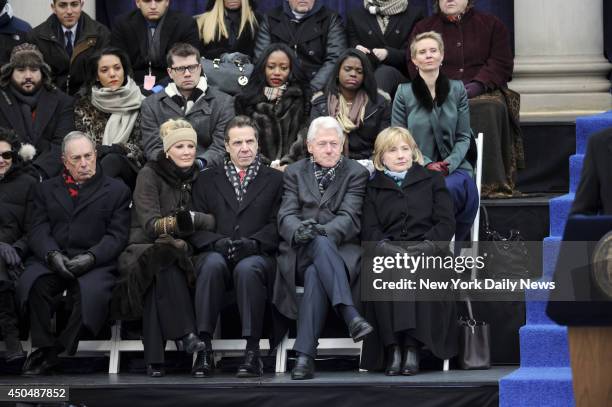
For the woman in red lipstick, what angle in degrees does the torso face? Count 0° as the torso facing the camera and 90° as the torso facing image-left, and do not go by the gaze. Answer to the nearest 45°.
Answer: approximately 0°

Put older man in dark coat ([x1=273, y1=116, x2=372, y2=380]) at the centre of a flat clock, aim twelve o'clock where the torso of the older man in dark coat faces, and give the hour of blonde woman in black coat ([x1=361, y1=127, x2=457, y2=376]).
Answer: The blonde woman in black coat is roughly at 9 o'clock from the older man in dark coat.

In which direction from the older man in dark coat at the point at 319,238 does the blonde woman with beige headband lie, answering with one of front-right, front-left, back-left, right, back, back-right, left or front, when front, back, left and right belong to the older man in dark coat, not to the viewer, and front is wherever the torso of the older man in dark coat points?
right

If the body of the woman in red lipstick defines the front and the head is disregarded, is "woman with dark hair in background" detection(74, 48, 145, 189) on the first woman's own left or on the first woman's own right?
on the first woman's own right

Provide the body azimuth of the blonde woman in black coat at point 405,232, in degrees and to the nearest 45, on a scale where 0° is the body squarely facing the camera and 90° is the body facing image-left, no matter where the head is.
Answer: approximately 0°

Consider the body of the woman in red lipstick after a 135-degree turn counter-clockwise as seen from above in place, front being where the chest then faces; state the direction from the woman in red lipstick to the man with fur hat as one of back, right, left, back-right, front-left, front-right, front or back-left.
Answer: back-left

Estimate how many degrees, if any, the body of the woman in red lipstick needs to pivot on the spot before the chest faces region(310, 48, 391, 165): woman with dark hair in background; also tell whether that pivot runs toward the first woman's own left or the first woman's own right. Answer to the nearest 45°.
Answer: approximately 90° to the first woman's own left

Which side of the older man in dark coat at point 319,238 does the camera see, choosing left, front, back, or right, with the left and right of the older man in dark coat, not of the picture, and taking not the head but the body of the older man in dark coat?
front

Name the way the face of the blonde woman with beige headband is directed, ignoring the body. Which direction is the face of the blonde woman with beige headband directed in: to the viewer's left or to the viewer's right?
to the viewer's right
